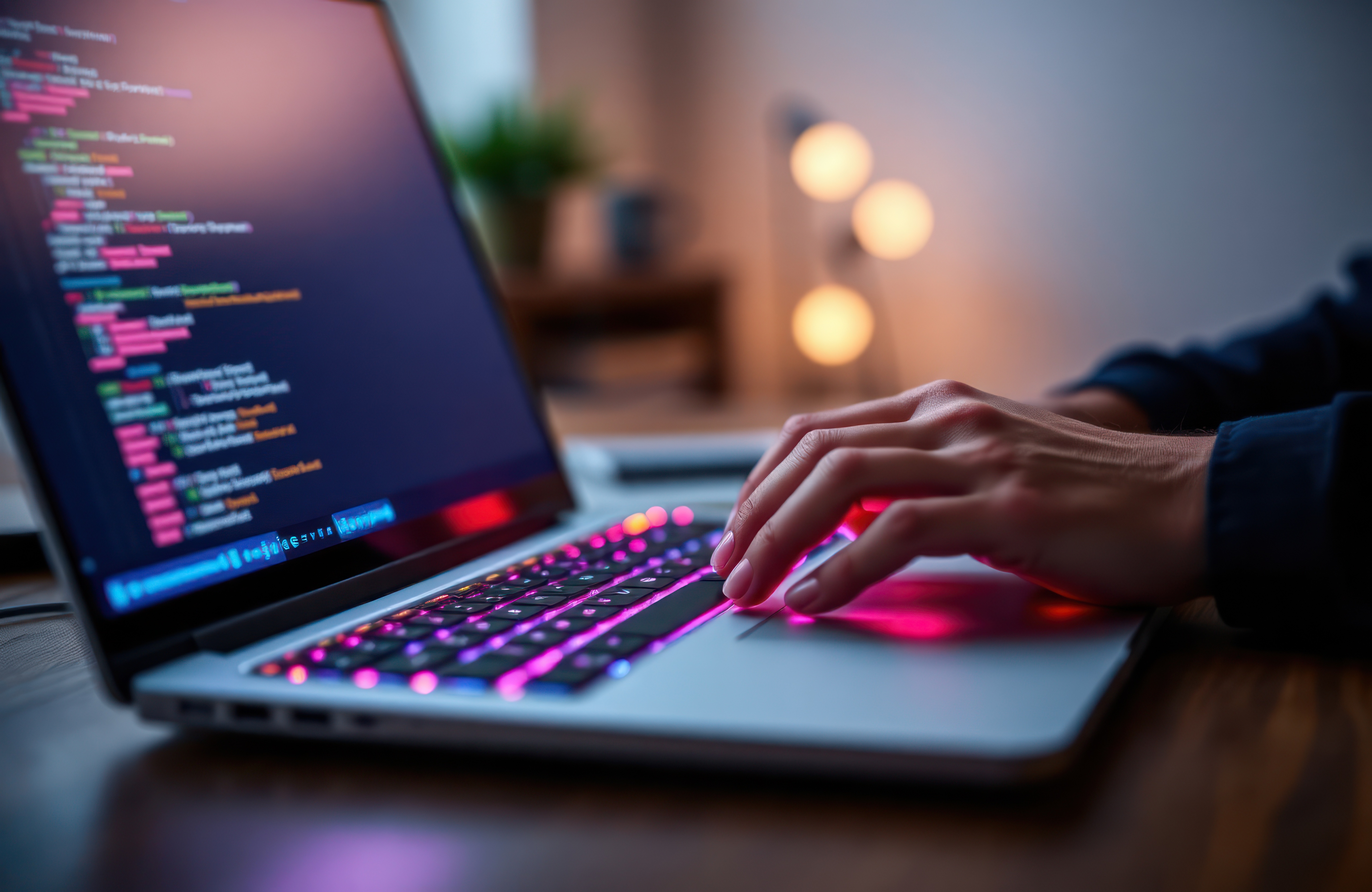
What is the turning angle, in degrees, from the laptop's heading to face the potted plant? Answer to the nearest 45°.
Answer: approximately 135° to its left

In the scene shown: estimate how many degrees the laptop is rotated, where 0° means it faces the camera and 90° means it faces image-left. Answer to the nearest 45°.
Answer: approximately 315°

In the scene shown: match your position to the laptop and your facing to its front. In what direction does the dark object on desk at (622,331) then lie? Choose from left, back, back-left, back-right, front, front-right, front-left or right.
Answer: back-left
